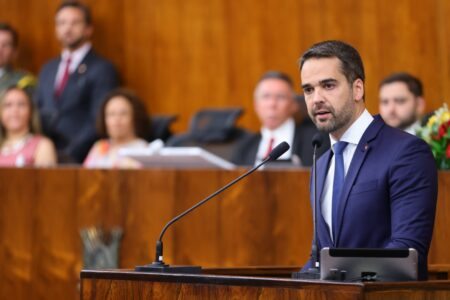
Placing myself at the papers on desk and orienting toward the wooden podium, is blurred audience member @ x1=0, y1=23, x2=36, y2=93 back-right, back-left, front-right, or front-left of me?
back-right

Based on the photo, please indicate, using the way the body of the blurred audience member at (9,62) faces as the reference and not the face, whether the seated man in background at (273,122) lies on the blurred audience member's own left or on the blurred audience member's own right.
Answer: on the blurred audience member's own left

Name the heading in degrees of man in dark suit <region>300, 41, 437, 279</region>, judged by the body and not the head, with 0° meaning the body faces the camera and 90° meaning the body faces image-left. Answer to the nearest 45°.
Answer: approximately 45°

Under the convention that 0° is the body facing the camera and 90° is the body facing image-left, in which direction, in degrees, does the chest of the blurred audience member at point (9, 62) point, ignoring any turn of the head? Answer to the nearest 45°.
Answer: approximately 45°

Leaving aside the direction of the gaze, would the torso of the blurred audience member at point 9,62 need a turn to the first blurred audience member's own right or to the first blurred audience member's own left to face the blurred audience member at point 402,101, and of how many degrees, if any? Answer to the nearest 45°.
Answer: approximately 90° to the first blurred audience member's own left

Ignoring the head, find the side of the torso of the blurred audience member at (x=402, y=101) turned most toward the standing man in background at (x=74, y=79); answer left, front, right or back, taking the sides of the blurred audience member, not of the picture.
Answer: right

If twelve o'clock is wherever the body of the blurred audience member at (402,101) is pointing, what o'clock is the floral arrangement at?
The floral arrangement is roughly at 10 o'clock from the blurred audience member.

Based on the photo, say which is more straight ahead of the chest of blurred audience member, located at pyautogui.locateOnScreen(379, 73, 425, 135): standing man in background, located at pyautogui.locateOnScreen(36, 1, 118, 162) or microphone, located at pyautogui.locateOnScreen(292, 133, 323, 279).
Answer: the microphone
